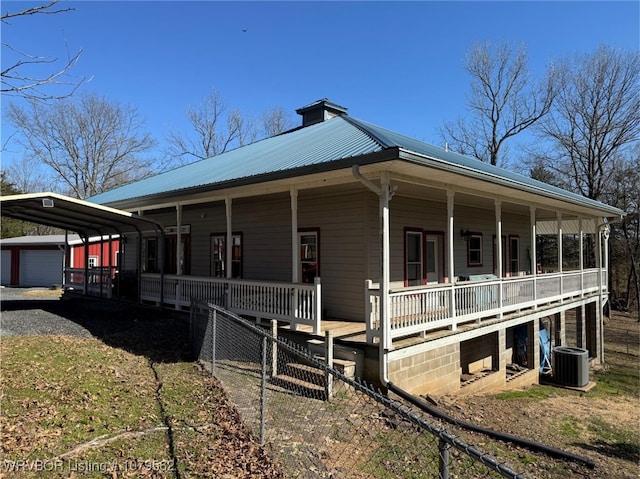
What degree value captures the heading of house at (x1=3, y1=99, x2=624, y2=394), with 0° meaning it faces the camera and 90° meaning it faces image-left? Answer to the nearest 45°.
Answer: approximately 45°

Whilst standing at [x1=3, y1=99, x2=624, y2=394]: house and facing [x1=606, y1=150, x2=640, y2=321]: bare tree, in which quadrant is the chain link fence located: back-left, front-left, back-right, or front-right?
back-right

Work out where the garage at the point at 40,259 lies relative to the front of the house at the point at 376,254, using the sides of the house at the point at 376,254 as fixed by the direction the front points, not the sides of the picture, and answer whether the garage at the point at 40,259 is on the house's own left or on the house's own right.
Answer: on the house's own right

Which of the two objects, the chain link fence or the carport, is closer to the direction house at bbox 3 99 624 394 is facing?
the chain link fence

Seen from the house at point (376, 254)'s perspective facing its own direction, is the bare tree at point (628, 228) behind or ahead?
behind

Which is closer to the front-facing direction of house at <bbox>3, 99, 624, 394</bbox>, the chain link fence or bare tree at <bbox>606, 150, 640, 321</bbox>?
the chain link fence
